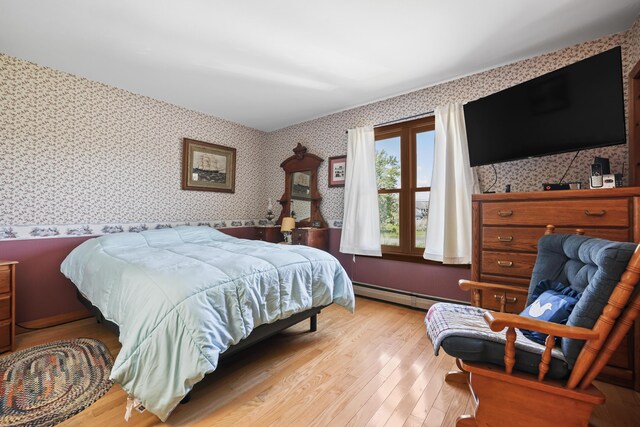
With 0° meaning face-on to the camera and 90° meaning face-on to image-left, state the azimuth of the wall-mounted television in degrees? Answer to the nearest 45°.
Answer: approximately 45°

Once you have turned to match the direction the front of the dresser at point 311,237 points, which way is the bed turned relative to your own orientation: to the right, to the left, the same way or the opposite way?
to the left

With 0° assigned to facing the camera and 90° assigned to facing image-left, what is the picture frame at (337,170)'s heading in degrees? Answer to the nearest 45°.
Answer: approximately 45°

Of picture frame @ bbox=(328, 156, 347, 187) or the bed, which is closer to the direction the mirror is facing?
the bed

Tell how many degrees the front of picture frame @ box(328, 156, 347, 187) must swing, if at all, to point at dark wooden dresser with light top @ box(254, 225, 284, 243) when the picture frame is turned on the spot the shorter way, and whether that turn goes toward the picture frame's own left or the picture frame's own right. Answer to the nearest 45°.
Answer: approximately 45° to the picture frame's own right

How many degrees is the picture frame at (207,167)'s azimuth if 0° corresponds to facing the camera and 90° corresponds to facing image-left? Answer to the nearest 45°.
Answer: approximately 315°

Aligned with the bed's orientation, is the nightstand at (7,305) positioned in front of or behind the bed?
behind

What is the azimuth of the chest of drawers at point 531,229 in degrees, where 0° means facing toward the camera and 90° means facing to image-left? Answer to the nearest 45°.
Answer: approximately 45°
